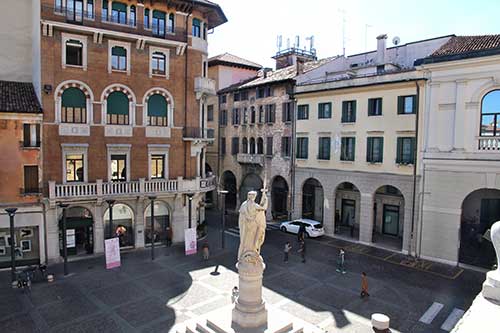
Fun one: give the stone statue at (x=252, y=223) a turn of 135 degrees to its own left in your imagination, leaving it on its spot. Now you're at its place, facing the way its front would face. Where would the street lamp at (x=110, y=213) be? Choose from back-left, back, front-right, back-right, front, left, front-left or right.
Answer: left

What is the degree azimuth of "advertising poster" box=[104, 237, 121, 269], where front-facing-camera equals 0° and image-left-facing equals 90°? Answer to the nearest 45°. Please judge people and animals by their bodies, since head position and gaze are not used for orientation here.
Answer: approximately 0°

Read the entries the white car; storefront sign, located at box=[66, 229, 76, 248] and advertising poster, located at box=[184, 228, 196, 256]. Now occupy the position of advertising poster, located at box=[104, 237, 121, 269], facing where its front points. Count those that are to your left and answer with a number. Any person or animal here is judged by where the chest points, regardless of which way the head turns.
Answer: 2

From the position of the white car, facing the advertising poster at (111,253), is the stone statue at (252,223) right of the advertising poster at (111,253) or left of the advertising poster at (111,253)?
left

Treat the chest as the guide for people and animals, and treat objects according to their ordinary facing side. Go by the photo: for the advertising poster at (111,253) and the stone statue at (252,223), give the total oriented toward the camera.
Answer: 2

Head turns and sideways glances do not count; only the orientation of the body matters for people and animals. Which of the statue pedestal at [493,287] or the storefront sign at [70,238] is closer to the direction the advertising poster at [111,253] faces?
the statue pedestal

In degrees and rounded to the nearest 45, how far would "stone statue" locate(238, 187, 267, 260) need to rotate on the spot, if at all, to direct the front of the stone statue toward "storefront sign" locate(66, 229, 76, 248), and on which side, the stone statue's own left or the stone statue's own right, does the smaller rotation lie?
approximately 135° to the stone statue's own right

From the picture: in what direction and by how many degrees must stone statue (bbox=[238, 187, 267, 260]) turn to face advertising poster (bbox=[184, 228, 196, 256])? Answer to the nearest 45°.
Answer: approximately 180°

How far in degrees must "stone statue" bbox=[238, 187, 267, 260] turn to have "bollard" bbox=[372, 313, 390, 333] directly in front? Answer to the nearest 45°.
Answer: approximately 45° to its left

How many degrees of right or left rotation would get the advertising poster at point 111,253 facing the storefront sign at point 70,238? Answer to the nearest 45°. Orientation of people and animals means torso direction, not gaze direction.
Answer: approximately 135° to its right

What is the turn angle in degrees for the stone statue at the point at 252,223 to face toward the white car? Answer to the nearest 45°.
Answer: approximately 180°
